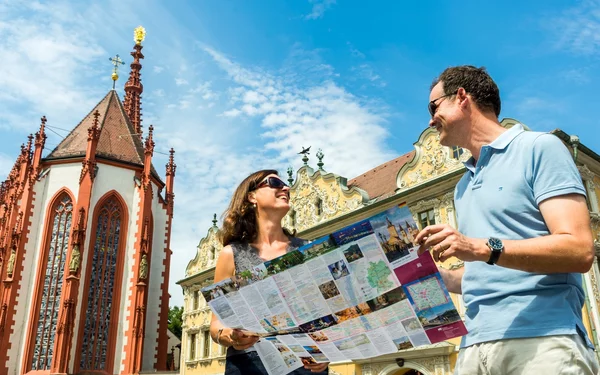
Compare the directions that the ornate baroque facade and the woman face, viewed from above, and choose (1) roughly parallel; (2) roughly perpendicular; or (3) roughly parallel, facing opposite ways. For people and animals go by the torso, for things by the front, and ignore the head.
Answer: roughly perpendicular

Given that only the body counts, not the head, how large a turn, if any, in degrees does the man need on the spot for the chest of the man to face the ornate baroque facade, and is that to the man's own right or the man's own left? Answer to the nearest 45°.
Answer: approximately 135° to the man's own right

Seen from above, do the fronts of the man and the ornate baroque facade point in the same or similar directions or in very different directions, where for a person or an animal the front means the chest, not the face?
same or similar directions

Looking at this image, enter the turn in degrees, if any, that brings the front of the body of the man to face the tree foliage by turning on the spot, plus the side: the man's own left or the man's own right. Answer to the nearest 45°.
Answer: approximately 90° to the man's own right

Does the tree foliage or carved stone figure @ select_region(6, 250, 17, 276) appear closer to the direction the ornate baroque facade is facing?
the carved stone figure

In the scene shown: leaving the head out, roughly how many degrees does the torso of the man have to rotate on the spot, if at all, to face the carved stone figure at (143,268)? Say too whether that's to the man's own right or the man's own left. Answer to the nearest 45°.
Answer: approximately 90° to the man's own right

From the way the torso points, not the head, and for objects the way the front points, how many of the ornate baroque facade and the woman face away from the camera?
0

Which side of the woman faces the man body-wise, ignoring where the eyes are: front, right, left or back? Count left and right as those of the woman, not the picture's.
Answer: front

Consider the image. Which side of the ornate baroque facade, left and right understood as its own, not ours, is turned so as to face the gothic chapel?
right

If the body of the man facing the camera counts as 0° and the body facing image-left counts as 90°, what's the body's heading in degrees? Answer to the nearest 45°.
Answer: approximately 45°

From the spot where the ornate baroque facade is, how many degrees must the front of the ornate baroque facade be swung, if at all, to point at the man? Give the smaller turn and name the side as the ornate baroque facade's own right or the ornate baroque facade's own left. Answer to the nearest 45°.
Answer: approximately 45° to the ornate baroque facade's own left

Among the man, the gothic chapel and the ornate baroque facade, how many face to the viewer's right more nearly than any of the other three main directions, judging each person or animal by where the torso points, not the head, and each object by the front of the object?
0

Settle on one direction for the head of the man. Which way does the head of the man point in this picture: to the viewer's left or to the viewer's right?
to the viewer's left

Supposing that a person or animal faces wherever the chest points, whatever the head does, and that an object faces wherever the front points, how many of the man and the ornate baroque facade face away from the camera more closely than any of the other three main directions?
0

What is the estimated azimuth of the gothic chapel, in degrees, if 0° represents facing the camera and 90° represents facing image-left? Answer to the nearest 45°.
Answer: approximately 135°

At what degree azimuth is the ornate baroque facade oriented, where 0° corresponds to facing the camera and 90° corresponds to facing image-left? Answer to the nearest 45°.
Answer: approximately 45°

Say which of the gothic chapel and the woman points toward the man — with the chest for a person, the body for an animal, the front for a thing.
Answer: the woman
